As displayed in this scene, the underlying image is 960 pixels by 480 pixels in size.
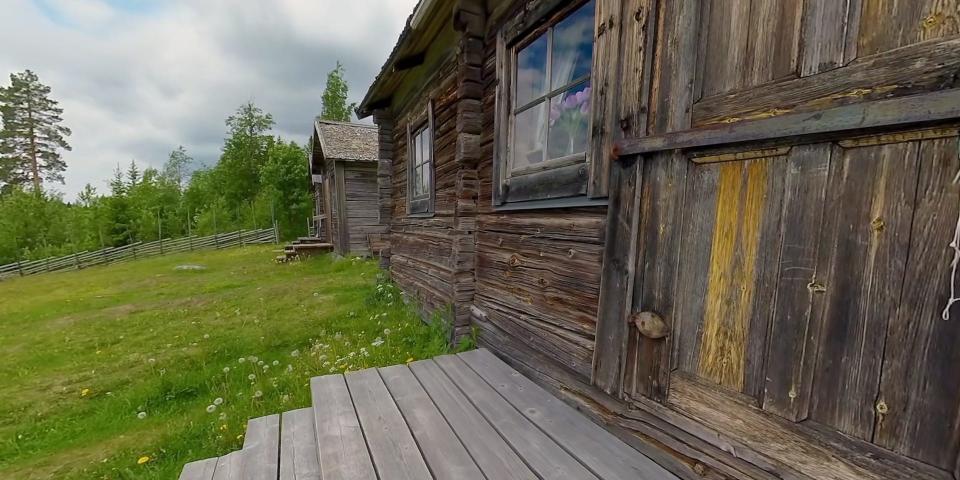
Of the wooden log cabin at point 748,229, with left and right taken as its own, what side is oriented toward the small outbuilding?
right

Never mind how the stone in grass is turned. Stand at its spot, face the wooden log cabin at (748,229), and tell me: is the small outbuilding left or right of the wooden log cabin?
left

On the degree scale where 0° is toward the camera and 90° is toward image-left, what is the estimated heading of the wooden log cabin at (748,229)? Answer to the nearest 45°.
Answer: approximately 45°

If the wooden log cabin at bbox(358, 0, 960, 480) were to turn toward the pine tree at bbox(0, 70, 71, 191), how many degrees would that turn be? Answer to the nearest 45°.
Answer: approximately 45° to its right

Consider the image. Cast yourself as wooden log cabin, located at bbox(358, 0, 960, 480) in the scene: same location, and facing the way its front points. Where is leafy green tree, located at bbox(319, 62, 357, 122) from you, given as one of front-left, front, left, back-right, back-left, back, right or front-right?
right
